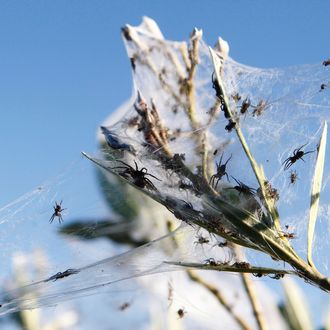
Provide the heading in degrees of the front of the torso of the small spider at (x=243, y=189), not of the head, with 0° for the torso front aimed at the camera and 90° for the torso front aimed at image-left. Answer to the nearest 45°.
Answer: approximately 90°
